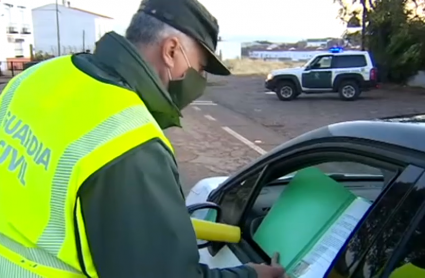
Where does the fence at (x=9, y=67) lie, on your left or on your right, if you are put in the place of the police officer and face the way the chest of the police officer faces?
on your left

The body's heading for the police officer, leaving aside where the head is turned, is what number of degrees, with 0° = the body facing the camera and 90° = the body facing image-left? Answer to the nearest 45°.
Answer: approximately 225°

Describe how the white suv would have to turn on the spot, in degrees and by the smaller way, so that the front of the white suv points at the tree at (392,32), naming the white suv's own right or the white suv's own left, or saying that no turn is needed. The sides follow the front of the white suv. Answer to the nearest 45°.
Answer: approximately 135° to the white suv's own right

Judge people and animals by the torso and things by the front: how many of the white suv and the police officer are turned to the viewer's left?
1

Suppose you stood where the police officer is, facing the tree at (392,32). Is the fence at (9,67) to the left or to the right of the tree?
left

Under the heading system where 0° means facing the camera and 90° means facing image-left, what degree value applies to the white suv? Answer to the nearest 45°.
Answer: approximately 90°

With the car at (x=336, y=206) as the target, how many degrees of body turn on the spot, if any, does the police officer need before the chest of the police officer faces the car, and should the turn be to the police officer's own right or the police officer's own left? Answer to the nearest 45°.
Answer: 0° — they already face it

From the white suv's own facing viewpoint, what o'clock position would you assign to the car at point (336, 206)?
The car is roughly at 9 o'clock from the white suv.
